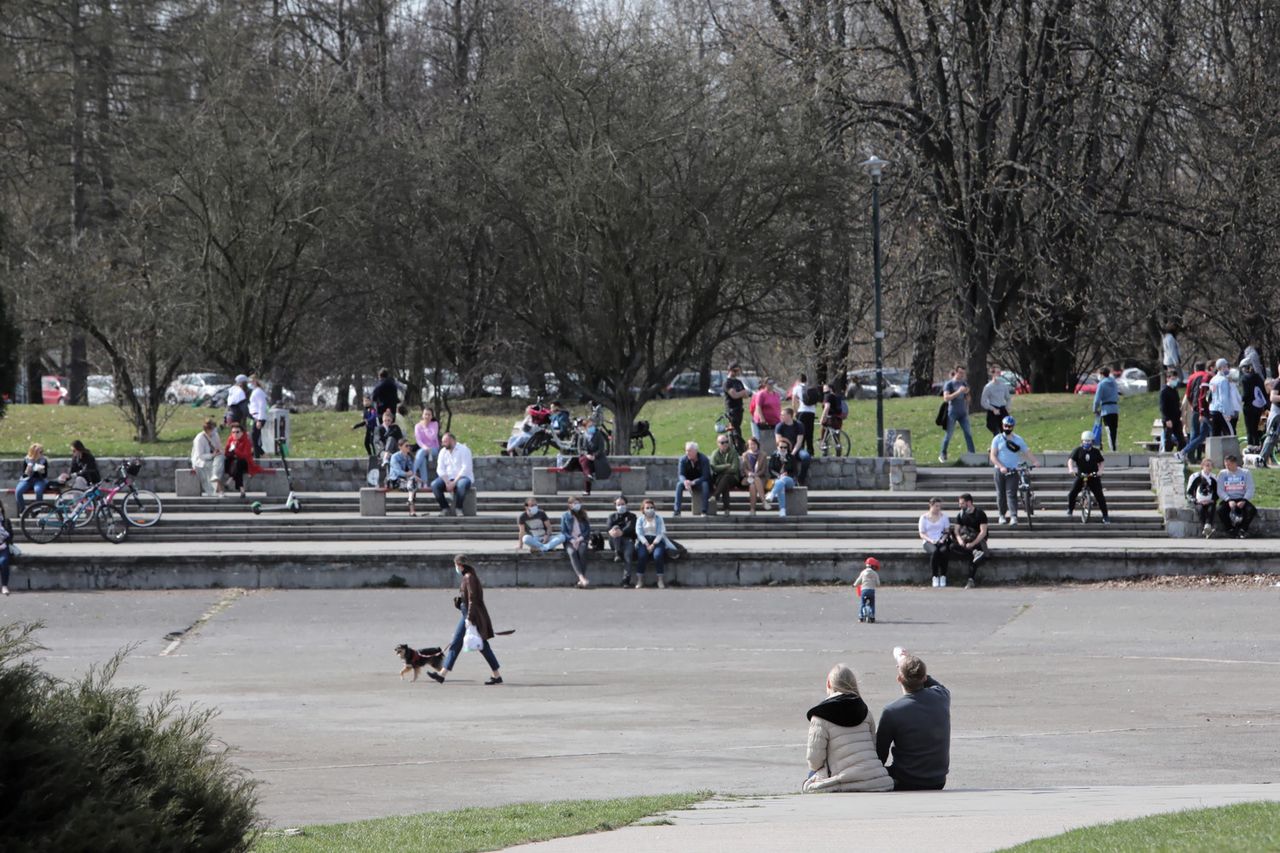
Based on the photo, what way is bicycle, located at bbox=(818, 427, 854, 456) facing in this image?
to the viewer's left

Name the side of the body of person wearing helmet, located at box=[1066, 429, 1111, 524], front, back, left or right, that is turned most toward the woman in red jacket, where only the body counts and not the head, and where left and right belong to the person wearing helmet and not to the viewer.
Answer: right

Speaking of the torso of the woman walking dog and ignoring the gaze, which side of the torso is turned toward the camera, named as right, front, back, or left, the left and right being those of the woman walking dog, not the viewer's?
left

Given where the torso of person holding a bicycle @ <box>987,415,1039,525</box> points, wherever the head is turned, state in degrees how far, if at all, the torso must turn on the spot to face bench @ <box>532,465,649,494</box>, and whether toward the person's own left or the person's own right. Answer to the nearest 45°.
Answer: approximately 90° to the person's own right

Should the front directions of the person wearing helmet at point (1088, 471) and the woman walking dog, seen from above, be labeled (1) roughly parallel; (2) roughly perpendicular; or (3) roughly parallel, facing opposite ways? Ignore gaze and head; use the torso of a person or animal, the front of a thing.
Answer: roughly perpendicular

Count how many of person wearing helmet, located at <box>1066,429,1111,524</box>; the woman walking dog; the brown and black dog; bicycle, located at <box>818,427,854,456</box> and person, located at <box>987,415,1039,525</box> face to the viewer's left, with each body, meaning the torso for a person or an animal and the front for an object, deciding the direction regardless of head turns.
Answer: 3

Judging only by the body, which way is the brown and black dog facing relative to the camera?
to the viewer's left

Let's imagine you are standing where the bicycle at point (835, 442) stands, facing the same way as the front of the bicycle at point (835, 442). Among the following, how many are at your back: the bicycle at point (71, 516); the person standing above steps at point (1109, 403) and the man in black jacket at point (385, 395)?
1

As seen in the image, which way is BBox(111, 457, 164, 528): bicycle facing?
to the viewer's right

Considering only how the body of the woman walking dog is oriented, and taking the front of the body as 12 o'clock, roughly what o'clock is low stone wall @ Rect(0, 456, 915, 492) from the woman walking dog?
The low stone wall is roughly at 3 o'clock from the woman walking dog.

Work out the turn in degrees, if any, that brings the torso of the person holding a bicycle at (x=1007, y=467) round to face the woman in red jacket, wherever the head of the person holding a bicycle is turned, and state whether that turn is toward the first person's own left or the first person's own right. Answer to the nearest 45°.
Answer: approximately 90° to the first person's own right

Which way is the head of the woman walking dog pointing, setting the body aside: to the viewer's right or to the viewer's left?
to the viewer's left

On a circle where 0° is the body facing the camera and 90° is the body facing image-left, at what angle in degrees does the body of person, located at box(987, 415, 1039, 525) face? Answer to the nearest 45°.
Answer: approximately 0°

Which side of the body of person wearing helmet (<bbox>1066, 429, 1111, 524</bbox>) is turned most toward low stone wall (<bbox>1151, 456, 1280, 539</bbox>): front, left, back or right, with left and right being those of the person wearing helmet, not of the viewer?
left

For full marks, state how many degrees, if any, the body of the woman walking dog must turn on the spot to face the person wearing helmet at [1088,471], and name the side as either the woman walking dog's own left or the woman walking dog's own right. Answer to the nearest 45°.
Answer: approximately 135° to the woman walking dog's own right
